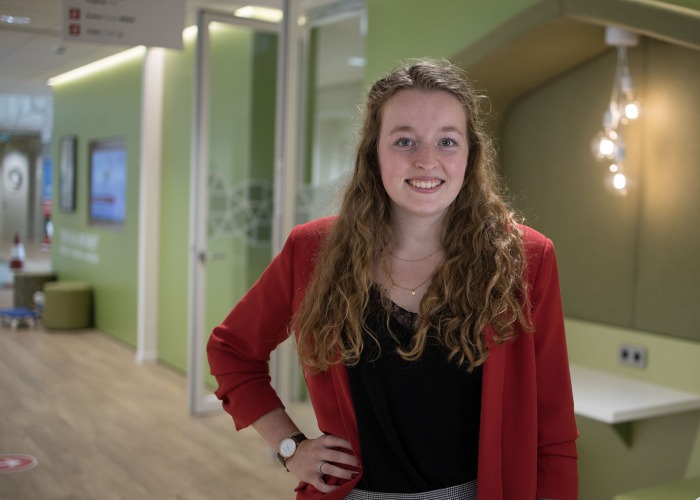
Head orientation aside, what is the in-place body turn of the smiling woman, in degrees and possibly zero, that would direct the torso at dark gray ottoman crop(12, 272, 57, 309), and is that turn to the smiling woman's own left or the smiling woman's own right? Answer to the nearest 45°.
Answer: approximately 135° to the smiling woman's own right

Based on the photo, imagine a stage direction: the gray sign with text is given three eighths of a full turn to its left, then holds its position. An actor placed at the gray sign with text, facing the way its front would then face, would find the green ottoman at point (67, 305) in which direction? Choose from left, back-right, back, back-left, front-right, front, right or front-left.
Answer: front-left

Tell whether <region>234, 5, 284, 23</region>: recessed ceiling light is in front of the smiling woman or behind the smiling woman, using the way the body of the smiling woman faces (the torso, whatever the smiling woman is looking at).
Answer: behind

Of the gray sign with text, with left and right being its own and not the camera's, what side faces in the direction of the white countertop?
left

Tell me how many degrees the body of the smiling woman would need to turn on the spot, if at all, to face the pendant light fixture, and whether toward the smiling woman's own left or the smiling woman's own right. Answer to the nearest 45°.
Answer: approximately 180°

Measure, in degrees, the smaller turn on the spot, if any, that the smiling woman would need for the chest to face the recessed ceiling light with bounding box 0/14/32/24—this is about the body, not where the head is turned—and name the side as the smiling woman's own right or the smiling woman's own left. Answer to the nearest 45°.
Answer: approximately 135° to the smiling woman's own right

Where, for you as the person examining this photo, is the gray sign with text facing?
facing the viewer

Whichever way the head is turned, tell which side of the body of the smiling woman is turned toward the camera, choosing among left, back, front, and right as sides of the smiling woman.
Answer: front

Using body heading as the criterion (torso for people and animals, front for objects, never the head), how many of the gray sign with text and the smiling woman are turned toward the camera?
2

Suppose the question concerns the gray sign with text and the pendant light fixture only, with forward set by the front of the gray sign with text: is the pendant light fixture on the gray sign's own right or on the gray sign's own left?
on the gray sign's own left

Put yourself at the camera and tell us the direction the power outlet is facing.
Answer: facing the viewer and to the left of the viewer
